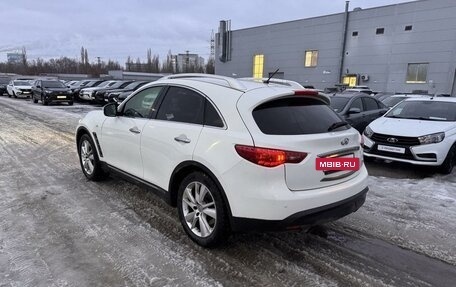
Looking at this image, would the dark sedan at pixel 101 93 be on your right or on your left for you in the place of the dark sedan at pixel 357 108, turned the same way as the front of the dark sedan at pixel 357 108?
on your right

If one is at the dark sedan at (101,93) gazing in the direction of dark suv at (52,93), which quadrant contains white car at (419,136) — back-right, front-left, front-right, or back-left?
back-left

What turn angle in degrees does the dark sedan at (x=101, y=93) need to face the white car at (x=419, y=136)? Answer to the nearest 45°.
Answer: approximately 45° to its left

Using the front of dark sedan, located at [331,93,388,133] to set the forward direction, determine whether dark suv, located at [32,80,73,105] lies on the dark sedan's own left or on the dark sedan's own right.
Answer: on the dark sedan's own right

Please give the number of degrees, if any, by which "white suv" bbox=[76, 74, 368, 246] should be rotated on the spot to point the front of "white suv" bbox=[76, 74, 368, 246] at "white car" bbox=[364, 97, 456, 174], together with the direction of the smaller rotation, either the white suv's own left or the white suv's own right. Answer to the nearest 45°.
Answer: approximately 90° to the white suv's own right

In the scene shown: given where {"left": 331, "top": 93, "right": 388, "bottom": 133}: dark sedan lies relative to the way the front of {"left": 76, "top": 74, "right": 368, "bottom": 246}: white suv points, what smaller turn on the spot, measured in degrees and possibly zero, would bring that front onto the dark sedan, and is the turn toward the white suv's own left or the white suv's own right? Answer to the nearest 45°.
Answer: approximately 90° to the white suv's own right

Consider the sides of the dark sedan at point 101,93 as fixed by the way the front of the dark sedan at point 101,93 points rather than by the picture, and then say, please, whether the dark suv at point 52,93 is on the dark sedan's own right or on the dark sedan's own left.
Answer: on the dark sedan's own right

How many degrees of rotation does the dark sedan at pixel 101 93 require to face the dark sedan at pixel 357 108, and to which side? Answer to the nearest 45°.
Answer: approximately 90° to its left

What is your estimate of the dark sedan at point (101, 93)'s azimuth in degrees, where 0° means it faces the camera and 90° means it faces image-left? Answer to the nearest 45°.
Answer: approximately 45°

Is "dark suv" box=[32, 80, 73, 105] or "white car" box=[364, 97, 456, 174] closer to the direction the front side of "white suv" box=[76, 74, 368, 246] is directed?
the dark suv

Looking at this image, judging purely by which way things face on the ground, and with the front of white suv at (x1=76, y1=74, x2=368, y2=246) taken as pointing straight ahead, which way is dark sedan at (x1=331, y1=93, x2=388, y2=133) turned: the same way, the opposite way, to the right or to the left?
to the left

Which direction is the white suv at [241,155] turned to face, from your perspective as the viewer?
facing away from the viewer and to the left of the viewer
